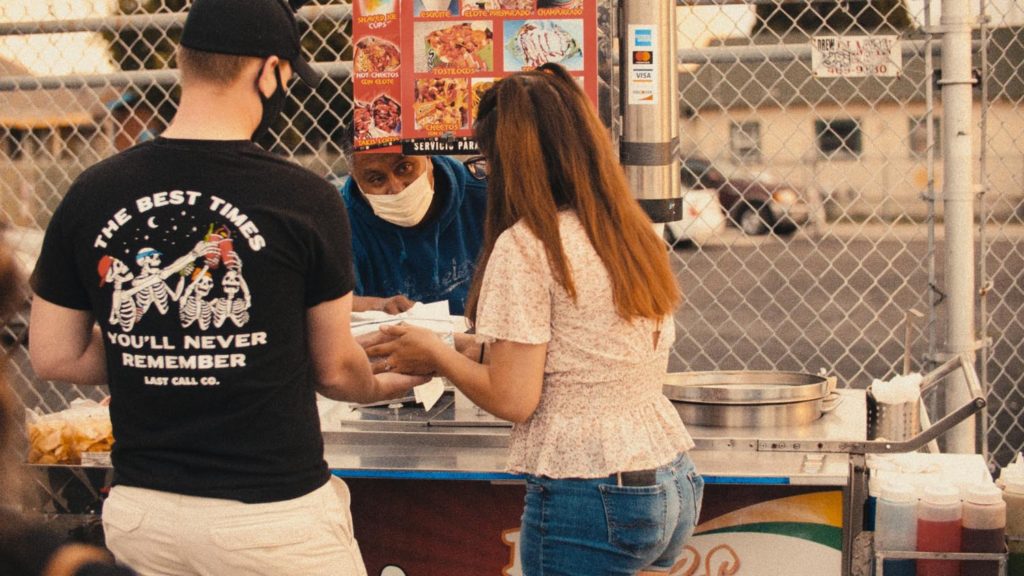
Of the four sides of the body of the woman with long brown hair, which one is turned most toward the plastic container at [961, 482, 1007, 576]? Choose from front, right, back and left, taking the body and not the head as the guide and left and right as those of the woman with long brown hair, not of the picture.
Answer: right

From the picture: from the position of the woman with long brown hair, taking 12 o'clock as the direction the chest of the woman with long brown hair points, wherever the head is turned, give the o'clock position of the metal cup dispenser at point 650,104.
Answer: The metal cup dispenser is roughly at 2 o'clock from the woman with long brown hair.

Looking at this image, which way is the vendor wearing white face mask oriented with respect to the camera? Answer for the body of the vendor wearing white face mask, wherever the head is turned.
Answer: toward the camera

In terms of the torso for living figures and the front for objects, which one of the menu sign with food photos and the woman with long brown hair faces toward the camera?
the menu sign with food photos

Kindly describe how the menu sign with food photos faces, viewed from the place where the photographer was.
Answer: facing the viewer

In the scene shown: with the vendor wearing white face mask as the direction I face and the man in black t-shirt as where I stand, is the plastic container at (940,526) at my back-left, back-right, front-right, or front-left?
front-right

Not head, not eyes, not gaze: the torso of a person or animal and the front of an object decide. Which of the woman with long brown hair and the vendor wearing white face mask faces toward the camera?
the vendor wearing white face mask

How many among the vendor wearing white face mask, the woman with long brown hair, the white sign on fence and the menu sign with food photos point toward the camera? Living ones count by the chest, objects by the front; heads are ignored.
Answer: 3

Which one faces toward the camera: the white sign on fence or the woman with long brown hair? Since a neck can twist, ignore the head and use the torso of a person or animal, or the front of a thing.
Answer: the white sign on fence

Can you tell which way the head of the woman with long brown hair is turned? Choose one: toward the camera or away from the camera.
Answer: away from the camera

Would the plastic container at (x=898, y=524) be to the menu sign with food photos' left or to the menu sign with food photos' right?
on its left

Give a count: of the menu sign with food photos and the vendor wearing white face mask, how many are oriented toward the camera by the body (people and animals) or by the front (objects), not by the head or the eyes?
2

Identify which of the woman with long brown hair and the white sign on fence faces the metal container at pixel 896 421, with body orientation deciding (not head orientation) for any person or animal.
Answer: the white sign on fence

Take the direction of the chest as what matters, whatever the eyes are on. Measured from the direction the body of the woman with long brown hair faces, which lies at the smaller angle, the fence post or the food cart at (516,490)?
the food cart
